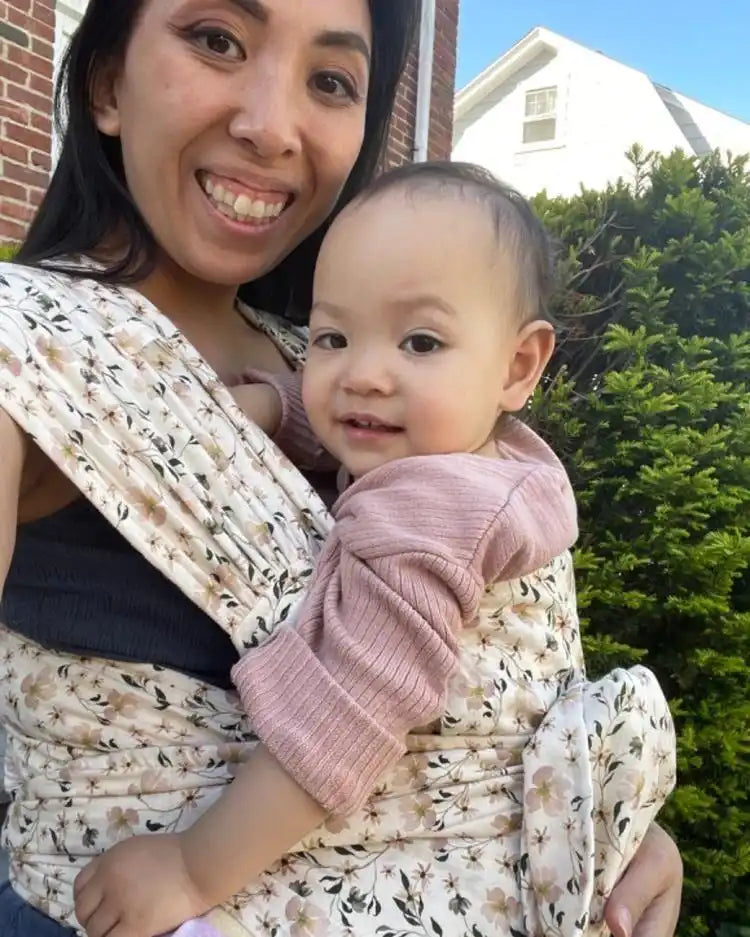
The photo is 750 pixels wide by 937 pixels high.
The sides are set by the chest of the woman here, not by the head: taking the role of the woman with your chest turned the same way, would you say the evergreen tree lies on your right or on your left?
on your left

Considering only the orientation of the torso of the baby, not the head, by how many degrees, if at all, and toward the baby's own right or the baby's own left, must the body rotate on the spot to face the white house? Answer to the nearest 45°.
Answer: approximately 90° to the baby's own right

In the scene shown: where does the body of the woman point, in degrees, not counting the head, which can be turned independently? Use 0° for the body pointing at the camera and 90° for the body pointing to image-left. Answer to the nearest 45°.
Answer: approximately 315°

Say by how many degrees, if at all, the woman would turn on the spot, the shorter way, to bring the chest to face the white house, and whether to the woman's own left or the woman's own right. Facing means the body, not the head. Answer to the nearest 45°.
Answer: approximately 135° to the woman's own left
